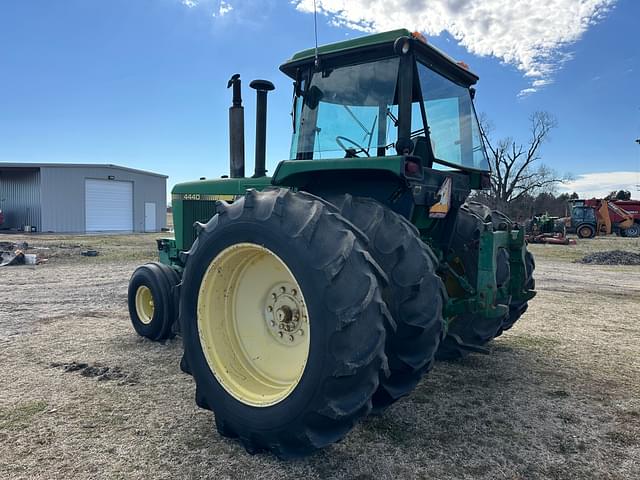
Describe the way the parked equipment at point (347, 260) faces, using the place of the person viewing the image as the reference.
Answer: facing away from the viewer and to the left of the viewer

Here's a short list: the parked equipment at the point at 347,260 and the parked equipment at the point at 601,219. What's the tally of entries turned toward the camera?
0

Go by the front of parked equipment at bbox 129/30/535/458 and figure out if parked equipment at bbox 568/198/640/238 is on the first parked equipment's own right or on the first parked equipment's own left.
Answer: on the first parked equipment's own right

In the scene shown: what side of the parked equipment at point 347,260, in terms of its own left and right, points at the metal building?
front

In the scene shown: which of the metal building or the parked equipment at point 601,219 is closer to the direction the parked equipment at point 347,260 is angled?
the metal building
